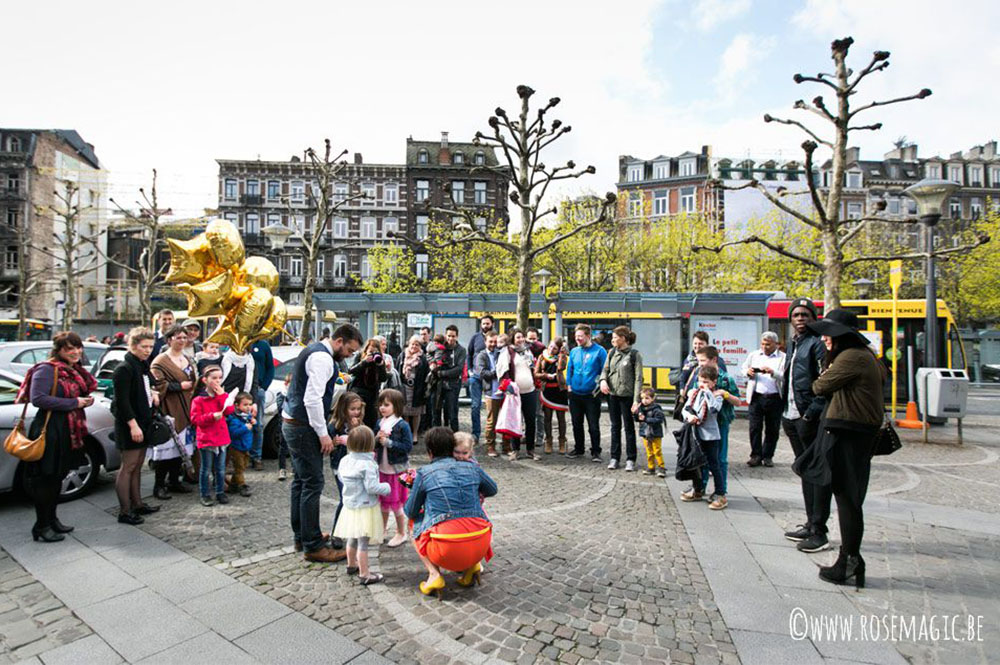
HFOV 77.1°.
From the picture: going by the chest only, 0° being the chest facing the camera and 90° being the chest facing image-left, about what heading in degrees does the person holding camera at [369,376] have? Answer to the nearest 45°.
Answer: approximately 0°

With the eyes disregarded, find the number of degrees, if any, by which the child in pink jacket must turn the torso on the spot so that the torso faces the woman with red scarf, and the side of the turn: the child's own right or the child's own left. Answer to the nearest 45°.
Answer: approximately 90° to the child's own right

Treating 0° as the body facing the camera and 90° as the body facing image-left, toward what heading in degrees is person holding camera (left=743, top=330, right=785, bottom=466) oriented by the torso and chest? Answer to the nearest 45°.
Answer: approximately 45°

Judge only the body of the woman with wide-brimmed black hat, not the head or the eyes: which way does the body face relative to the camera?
to the viewer's left

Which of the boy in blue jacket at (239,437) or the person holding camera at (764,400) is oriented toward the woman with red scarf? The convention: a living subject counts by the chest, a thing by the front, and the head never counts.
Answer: the person holding camera

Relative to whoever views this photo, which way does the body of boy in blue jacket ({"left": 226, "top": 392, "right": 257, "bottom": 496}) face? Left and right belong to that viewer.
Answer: facing the viewer and to the right of the viewer

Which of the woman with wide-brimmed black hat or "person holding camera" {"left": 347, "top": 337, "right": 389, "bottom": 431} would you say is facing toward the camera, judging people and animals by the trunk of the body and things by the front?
the person holding camera

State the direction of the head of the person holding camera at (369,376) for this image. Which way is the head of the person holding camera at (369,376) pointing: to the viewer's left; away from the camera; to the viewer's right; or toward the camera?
toward the camera

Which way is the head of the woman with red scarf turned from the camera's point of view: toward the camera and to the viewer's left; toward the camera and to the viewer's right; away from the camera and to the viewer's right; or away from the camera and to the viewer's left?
toward the camera and to the viewer's right

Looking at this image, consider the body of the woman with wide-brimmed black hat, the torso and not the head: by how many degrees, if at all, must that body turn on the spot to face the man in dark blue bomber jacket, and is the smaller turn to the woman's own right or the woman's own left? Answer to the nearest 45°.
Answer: approximately 90° to the woman's own right

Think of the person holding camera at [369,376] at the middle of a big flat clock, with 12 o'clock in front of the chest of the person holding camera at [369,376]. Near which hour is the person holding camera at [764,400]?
the person holding camera at [764,400] is roughly at 9 o'clock from the person holding camera at [369,376].

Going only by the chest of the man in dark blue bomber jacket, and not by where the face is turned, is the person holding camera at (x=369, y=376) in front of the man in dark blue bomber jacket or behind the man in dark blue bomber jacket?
in front

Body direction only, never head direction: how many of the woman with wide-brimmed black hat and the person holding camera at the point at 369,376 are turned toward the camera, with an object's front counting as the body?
1
